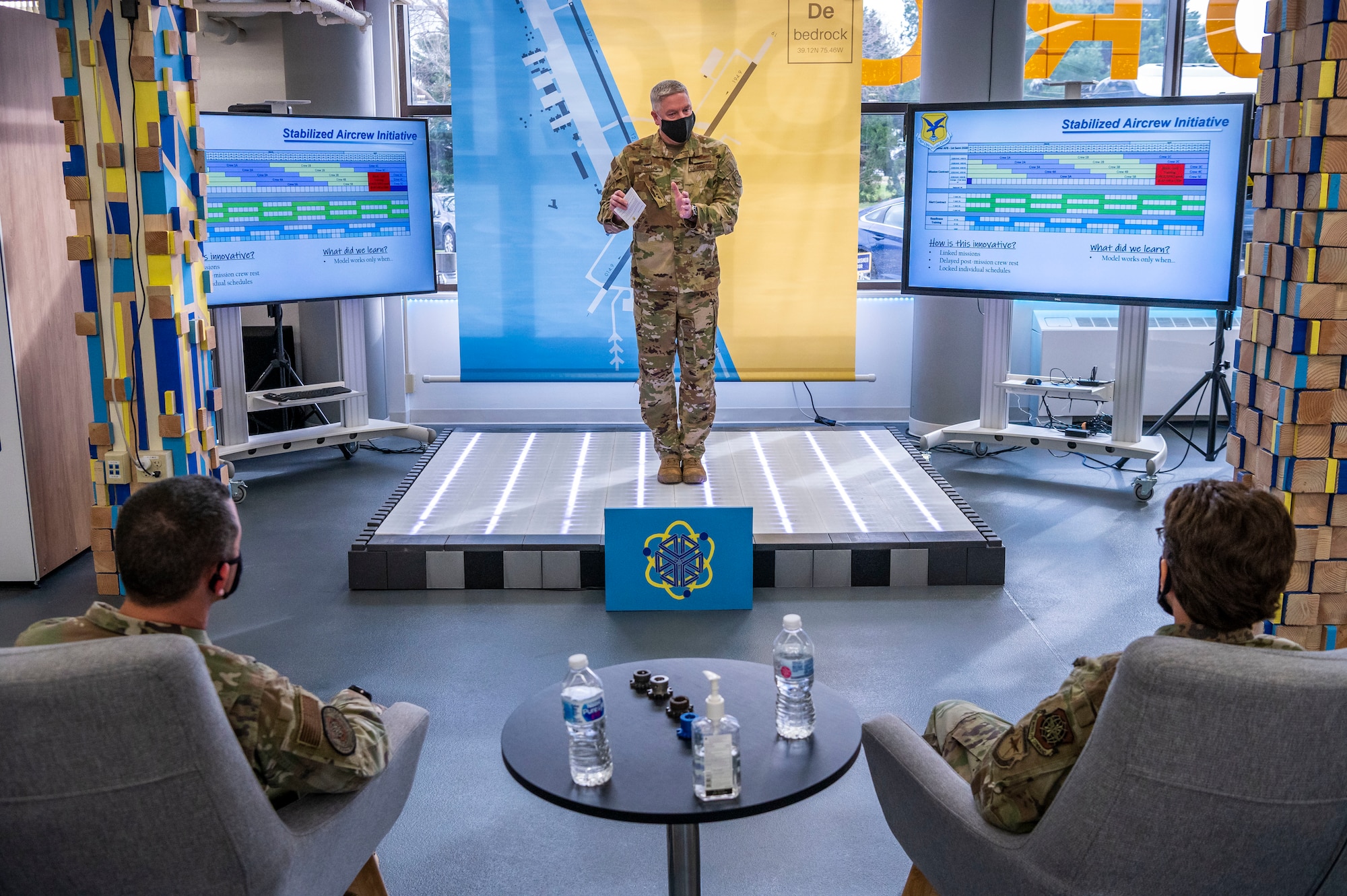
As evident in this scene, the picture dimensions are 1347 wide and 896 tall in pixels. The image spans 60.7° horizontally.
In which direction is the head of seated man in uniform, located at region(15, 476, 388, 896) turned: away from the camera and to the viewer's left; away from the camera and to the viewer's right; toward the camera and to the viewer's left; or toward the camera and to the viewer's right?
away from the camera and to the viewer's right

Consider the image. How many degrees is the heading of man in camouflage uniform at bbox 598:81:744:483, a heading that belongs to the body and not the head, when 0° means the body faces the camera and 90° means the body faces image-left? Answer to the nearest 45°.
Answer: approximately 0°

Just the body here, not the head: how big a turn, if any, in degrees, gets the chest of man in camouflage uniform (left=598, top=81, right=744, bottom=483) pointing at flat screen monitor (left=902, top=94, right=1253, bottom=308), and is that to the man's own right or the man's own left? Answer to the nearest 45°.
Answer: approximately 90° to the man's own left

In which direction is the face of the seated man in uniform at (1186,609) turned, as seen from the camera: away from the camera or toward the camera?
away from the camera

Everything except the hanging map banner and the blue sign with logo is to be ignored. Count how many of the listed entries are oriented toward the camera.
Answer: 2

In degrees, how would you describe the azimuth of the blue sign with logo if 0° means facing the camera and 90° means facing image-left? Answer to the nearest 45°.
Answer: approximately 0°

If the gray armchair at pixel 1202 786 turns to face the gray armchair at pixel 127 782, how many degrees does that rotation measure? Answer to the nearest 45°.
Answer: approximately 45° to its left

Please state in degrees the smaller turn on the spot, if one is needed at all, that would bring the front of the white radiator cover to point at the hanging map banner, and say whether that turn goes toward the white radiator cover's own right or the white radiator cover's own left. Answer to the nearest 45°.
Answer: approximately 45° to the white radiator cover's own right

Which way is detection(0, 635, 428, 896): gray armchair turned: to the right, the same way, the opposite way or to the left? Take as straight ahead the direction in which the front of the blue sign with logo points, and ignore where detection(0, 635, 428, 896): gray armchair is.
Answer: the opposite way

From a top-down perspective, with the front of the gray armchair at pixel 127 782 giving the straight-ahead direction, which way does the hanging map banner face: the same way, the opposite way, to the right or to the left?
the opposite way

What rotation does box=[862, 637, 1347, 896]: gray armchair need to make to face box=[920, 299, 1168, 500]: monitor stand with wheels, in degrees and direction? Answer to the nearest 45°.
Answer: approximately 45° to its right
